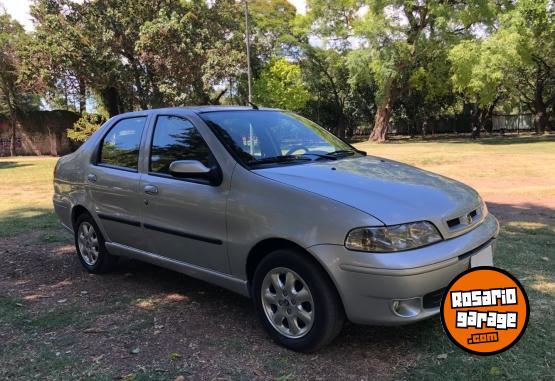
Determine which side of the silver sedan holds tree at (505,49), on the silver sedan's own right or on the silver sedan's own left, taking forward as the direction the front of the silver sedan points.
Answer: on the silver sedan's own left

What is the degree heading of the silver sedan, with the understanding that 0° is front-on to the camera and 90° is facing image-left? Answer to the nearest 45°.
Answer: approximately 315°

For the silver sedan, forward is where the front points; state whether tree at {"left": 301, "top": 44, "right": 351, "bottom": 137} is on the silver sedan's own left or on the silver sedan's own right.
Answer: on the silver sedan's own left

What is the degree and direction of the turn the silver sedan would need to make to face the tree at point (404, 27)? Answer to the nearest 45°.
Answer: approximately 135° to its left

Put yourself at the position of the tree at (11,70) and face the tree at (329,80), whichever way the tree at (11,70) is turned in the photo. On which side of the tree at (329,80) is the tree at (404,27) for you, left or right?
right

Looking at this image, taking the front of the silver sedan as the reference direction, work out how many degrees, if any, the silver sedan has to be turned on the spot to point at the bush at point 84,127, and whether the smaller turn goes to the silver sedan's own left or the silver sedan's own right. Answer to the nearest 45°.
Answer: approximately 135° to the silver sedan's own left

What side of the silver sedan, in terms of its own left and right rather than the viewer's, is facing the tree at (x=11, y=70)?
back
